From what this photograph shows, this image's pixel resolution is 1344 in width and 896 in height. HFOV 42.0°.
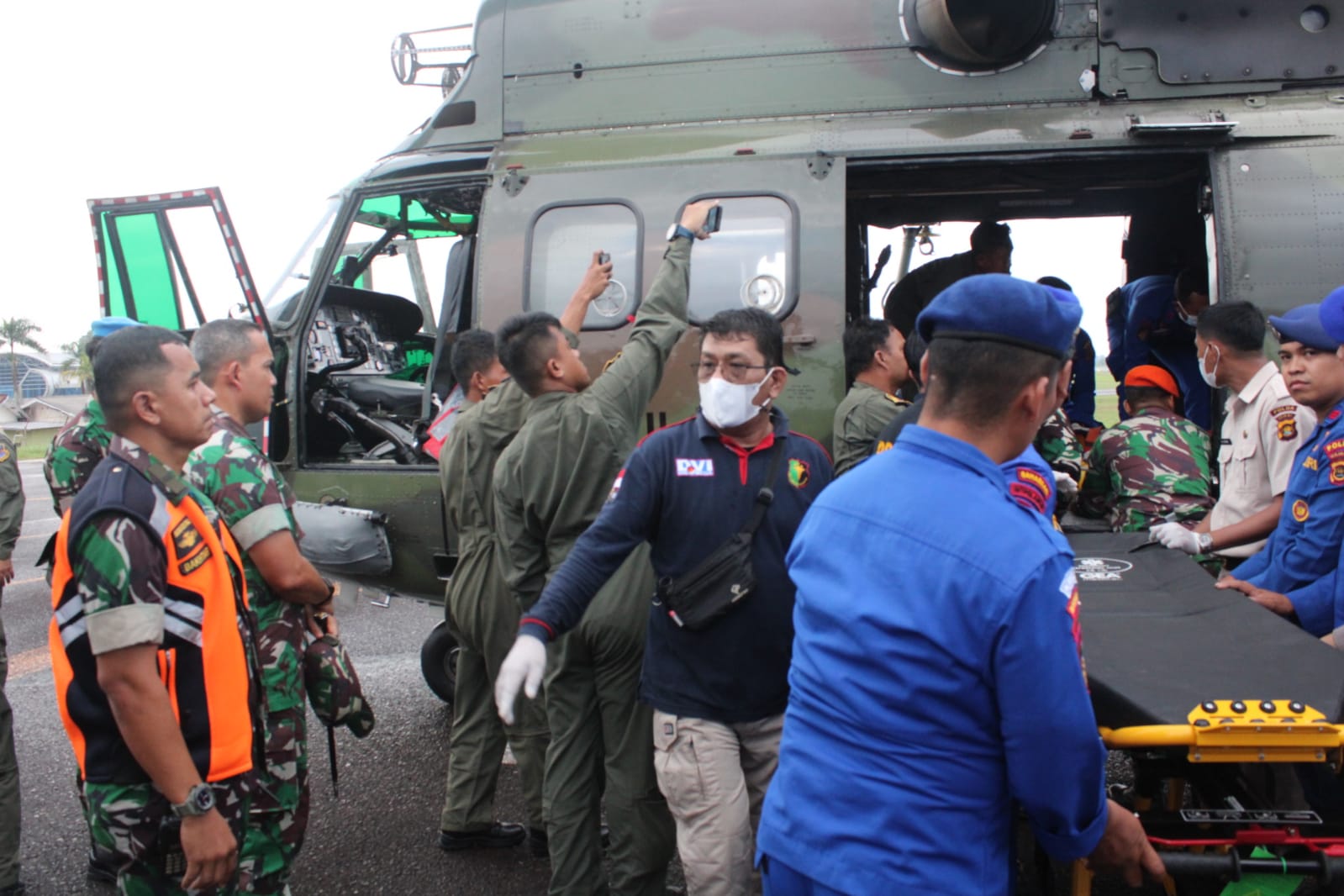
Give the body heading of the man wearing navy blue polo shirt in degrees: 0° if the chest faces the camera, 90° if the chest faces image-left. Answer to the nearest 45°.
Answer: approximately 0°

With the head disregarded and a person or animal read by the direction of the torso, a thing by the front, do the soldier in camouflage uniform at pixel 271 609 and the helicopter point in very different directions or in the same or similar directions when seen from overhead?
very different directions

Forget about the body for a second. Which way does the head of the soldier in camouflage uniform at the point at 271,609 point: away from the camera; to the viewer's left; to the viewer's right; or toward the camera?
to the viewer's right

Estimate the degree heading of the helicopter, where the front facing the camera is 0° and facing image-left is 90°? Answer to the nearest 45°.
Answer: approximately 90°

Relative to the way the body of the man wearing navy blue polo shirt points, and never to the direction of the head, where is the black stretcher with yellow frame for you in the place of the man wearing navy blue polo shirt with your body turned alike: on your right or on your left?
on your left

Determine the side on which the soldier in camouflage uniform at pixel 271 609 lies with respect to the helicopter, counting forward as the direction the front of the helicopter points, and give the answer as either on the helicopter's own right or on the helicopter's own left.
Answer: on the helicopter's own left

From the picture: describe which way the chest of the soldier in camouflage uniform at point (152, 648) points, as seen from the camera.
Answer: to the viewer's right
